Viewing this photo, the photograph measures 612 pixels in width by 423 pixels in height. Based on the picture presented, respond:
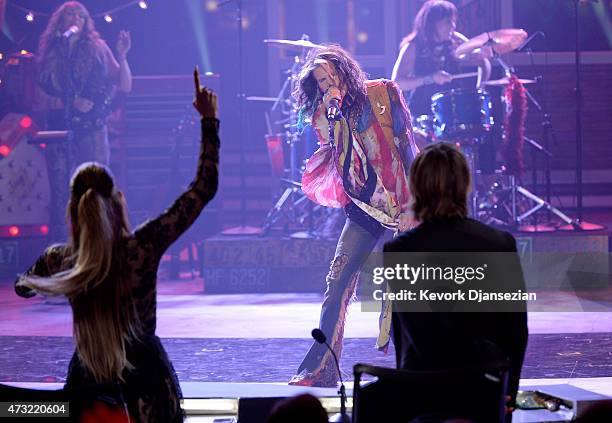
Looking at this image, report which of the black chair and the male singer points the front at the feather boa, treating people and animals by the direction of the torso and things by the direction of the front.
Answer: the black chair

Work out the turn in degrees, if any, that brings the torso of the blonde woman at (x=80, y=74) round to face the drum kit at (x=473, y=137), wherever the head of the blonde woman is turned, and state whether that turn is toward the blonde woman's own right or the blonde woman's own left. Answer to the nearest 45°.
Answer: approximately 90° to the blonde woman's own left

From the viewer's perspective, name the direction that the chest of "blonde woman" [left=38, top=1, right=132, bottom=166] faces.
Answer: toward the camera

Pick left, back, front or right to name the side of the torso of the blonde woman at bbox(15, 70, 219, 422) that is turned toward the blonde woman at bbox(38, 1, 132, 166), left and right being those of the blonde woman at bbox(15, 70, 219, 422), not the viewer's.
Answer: front

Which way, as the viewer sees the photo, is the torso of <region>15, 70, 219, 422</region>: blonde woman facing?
away from the camera

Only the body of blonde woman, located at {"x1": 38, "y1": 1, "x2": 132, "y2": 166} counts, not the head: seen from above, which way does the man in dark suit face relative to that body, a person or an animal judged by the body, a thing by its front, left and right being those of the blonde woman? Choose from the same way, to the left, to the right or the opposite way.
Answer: the opposite way

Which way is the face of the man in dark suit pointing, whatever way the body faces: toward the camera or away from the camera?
away from the camera

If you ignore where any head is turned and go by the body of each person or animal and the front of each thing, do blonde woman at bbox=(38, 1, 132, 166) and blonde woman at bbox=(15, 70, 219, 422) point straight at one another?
yes

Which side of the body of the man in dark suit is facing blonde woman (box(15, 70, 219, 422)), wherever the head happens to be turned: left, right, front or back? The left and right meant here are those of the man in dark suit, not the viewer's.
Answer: left

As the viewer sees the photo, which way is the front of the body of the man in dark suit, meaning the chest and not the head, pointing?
away from the camera

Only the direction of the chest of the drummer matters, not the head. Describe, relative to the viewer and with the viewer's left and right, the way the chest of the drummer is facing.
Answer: facing the viewer and to the right of the viewer

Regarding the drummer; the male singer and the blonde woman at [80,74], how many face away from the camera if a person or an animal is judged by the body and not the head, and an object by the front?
0

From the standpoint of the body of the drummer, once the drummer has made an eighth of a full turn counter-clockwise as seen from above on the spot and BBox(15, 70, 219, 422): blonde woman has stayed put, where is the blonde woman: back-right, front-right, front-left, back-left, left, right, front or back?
right

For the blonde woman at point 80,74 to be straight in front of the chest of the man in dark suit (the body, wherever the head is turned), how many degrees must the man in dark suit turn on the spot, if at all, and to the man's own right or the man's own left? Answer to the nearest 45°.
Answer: approximately 45° to the man's own left

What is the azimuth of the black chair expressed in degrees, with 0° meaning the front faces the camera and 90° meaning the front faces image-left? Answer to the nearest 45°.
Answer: approximately 180°

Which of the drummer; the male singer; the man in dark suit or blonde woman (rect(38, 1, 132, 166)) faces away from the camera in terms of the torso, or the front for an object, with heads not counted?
the man in dark suit
